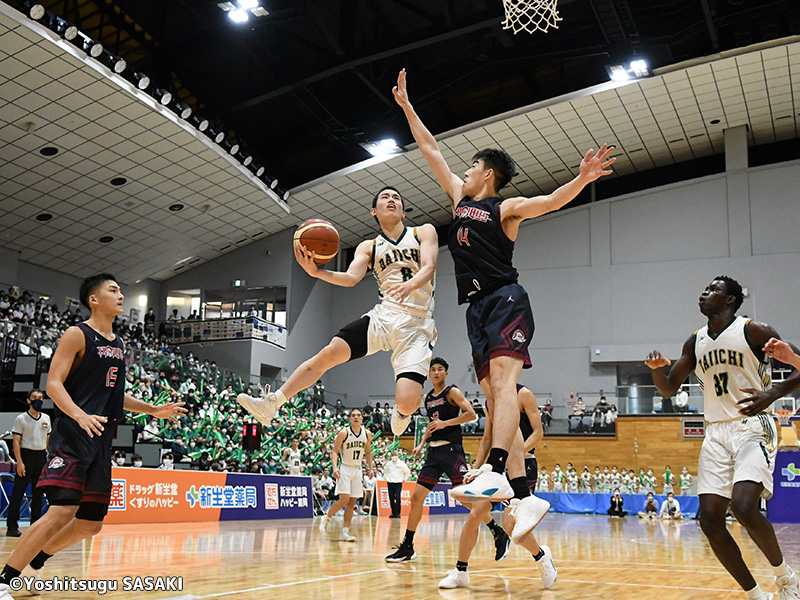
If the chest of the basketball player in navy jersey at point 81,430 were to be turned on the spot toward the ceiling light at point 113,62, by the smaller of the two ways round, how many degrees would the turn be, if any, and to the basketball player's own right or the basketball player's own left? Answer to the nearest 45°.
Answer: approximately 135° to the basketball player's own left

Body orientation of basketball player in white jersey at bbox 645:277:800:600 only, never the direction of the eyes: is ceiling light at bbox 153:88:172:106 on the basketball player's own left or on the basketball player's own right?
on the basketball player's own right

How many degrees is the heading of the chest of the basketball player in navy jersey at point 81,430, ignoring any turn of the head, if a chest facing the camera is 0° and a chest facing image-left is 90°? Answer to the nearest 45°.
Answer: approximately 315°

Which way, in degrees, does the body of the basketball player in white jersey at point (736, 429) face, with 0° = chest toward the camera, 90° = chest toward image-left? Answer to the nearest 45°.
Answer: approximately 45°

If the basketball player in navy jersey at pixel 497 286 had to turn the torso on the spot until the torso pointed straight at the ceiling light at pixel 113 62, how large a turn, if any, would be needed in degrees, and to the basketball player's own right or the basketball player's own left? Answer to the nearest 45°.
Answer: approximately 90° to the basketball player's own right

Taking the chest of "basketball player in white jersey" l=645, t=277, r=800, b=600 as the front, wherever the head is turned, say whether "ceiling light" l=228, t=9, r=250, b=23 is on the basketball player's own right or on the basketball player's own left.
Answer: on the basketball player's own right

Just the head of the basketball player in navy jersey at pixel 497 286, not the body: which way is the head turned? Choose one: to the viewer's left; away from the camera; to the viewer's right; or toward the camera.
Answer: to the viewer's left

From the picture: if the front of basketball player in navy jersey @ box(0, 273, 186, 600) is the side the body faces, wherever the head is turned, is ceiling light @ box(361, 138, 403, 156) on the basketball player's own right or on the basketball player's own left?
on the basketball player's own left

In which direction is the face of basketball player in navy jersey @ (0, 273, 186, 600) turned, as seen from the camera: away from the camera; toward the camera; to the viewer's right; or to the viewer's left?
to the viewer's right

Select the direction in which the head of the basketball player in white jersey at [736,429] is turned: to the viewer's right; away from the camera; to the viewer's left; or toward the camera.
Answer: to the viewer's left
